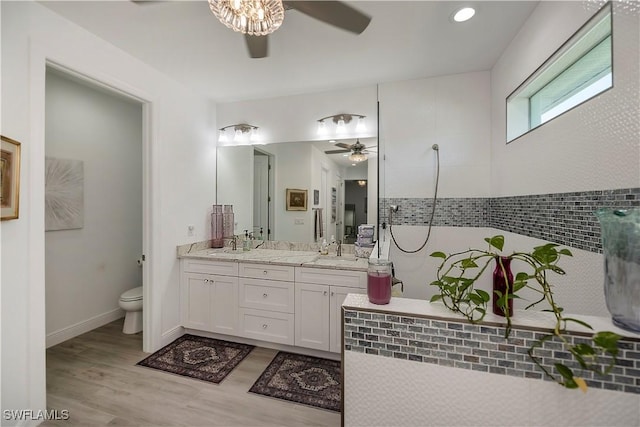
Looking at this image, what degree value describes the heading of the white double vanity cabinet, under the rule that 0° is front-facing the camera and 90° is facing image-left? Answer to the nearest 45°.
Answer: approximately 45°

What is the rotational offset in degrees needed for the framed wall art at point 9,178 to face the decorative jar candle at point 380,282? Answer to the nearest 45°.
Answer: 0° — it already faces it

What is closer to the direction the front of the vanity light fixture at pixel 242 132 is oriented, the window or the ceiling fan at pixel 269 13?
the ceiling fan

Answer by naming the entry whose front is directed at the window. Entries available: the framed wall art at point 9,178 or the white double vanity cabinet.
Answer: the framed wall art

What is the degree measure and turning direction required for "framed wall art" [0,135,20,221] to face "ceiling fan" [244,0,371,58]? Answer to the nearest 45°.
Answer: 0° — it already faces it

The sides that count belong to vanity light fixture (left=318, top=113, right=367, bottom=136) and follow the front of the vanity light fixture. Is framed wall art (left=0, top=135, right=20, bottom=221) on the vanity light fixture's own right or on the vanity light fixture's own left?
on the vanity light fixture's own right

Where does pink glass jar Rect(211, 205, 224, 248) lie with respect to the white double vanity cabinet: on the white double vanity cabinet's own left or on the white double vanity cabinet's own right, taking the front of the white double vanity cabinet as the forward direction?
on the white double vanity cabinet's own right

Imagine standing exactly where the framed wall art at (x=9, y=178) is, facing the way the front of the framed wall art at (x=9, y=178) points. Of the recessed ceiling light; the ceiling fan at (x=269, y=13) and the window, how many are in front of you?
3

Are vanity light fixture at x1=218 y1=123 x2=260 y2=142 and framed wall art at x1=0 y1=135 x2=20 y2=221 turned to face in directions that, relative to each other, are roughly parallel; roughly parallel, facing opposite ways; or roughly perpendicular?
roughly perpendicular

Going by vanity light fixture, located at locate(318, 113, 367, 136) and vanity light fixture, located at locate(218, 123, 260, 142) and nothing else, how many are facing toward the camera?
2
